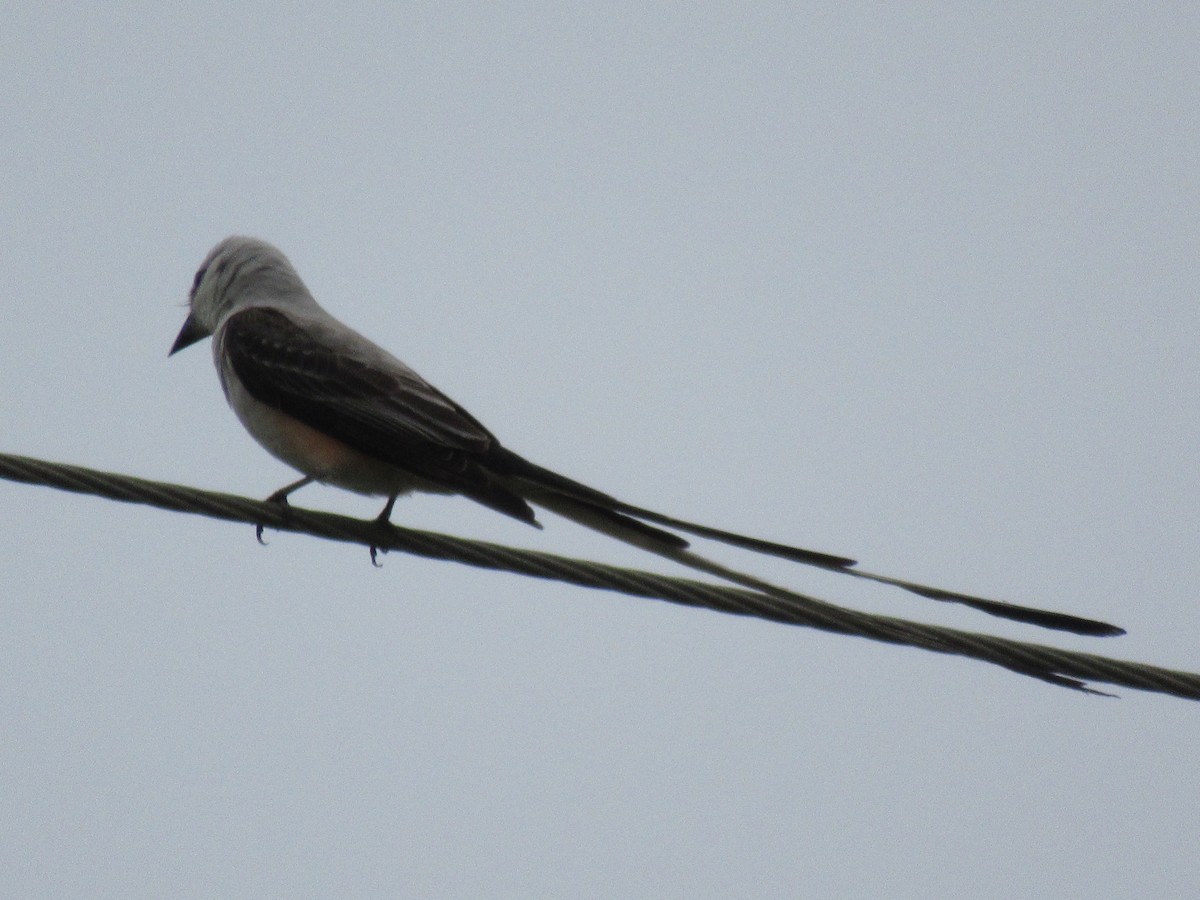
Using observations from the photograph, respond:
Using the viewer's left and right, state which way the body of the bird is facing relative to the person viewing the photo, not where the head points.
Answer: facing to the left of the viewer
